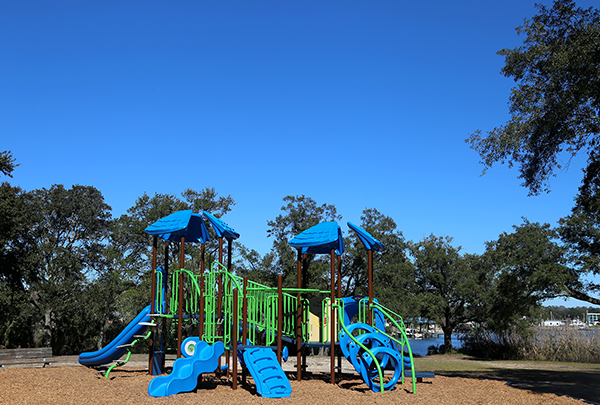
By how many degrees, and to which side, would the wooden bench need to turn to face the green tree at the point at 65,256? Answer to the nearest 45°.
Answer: approximately 180°

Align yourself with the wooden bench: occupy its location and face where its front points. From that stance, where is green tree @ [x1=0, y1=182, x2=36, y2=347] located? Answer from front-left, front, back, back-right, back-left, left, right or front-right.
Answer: back

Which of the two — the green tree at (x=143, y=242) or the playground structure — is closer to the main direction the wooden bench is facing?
the playground structure

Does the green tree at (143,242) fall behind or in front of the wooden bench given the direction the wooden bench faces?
behind

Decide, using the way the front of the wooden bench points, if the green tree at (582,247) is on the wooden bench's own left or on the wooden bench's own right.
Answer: on the wooden bench's own left
